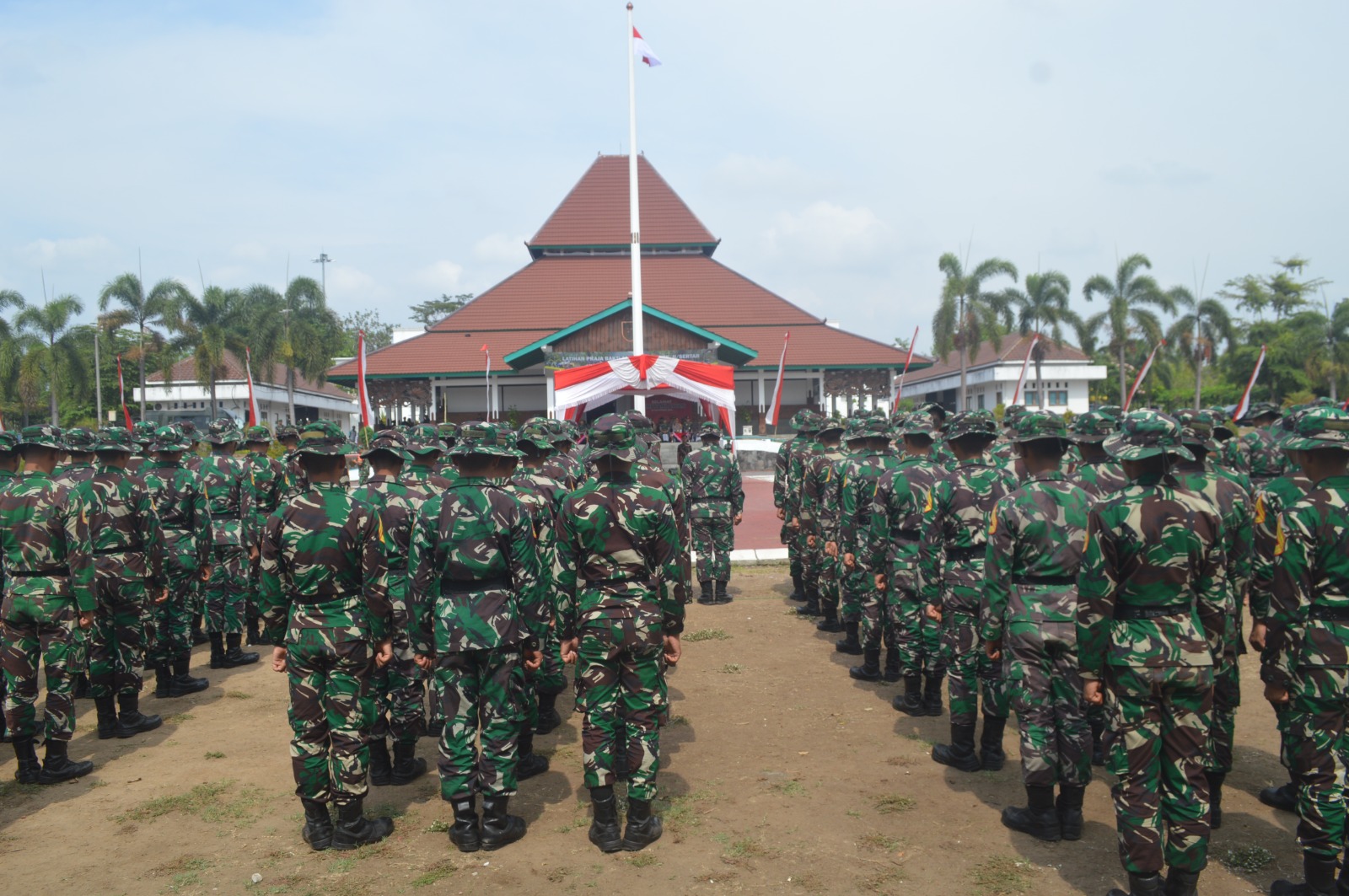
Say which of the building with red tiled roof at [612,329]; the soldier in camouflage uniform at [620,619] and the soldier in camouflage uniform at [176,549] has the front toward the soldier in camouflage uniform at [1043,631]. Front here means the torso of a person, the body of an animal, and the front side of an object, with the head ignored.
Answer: the building with red tiled roof

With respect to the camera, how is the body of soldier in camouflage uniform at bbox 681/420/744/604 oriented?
away from the camera

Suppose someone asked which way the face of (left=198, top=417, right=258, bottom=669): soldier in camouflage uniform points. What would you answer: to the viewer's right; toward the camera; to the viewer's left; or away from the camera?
away from the camera

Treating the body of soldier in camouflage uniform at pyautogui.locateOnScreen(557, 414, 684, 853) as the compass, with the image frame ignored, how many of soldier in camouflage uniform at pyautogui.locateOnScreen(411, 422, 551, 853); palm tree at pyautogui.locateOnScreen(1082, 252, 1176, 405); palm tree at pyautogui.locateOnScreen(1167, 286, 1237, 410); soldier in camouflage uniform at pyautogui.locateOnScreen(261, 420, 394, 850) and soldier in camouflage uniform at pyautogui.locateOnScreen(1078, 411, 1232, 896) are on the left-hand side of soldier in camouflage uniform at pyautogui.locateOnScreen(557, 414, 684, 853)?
2

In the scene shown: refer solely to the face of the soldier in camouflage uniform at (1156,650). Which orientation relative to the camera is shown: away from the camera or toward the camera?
away from the camera

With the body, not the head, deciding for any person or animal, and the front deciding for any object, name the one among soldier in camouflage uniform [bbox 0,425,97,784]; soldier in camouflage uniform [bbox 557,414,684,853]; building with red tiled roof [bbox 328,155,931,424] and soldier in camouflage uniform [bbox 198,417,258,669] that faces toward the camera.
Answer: the building with red tiled roof

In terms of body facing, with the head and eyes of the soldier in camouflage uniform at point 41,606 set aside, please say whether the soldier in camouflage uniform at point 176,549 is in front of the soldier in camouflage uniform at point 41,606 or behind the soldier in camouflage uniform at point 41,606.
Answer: in front

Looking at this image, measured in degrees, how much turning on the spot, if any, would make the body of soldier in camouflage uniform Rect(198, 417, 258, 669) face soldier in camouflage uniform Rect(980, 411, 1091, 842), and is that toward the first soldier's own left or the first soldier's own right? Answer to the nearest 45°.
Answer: approximately 90° to the first soldier's own right

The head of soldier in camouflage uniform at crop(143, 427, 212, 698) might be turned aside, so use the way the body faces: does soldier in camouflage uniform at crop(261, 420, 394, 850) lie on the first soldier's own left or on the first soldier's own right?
on the first soldier's own right

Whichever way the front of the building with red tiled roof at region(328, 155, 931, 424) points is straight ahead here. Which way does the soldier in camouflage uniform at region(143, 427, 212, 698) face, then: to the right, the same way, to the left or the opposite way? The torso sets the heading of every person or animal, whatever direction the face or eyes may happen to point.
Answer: the opposite way

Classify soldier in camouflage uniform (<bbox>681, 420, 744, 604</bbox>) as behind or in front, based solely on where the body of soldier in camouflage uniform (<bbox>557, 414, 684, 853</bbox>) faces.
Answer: in front

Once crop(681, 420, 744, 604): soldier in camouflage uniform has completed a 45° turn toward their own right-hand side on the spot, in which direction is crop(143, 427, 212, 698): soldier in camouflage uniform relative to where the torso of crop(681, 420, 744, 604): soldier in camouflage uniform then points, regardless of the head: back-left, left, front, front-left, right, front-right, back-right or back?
back

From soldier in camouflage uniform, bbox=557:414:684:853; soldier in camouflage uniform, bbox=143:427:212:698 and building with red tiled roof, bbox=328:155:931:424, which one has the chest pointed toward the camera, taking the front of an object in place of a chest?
the building with red tiled roof

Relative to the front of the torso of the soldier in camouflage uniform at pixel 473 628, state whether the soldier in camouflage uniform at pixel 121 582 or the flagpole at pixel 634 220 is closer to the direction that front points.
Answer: the flagpole

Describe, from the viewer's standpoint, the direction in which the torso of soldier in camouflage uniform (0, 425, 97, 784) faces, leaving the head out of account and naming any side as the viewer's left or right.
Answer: facing away from the viewer and to the right of the viewer

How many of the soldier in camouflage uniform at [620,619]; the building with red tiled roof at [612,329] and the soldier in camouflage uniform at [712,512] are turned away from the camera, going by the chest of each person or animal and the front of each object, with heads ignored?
2

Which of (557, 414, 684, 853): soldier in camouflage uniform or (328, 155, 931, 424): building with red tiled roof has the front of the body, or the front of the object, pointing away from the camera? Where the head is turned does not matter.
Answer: the soldier in camouflage uniform

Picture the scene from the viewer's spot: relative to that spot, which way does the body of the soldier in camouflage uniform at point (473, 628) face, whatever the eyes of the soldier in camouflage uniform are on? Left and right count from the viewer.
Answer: facing away from the viewer

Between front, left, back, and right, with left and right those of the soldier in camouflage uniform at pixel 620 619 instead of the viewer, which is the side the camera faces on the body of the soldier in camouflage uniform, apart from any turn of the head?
back
